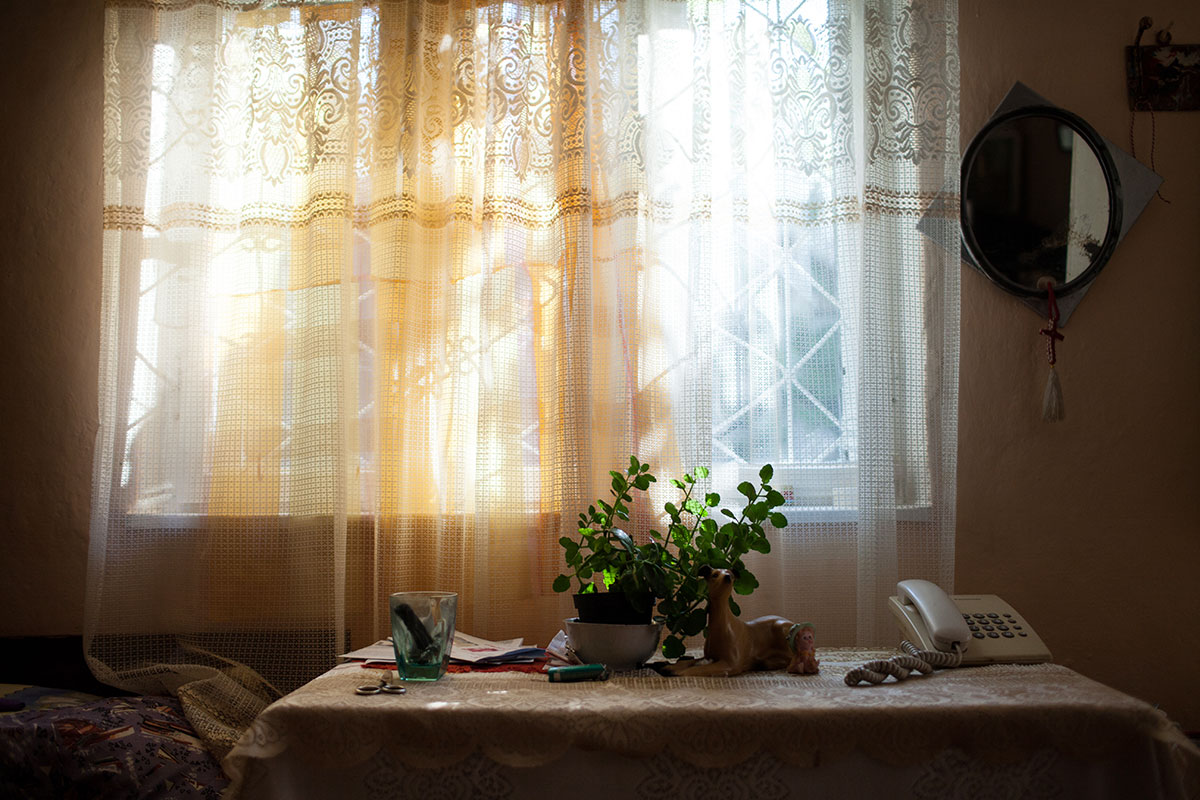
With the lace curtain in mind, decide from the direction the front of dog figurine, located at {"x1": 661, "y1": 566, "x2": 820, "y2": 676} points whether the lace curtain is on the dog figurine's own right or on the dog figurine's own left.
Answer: on the dog figurine's own right

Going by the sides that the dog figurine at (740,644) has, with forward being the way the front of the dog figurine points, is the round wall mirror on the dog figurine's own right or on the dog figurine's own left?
on the dog figurine's own right

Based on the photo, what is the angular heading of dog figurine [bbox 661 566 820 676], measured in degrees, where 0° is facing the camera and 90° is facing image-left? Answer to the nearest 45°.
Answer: approximately 90°
